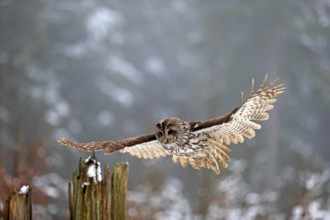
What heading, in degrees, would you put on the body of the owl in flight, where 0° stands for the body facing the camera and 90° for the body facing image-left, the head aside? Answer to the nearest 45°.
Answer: approximately 45°

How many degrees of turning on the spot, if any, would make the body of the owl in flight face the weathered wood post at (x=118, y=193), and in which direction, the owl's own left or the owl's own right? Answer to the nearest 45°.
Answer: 0° — it already faces it

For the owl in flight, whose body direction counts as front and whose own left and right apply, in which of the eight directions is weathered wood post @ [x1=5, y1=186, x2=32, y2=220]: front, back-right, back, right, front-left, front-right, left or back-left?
front
